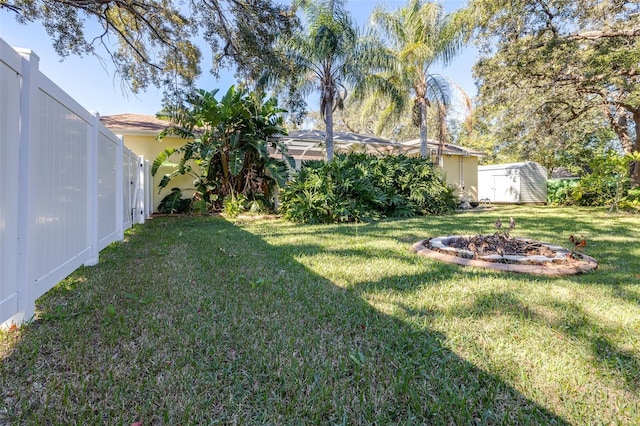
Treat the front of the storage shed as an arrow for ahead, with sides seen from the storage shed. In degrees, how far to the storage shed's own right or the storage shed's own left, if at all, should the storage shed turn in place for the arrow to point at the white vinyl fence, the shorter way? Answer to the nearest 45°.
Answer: approximately 45° to the storage shed's own left

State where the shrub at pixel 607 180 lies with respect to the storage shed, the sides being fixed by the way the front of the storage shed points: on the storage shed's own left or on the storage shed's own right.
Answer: on the storage shed's own left

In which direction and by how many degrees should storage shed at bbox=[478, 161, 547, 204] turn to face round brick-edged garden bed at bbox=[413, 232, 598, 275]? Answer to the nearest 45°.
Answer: approximately 45° to its left

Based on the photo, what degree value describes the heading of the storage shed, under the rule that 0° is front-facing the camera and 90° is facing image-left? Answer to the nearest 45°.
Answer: approximately 45°

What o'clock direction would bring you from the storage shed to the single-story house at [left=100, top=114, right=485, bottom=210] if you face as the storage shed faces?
The single-story house is roughly at 12 o'clock from the storage shed.

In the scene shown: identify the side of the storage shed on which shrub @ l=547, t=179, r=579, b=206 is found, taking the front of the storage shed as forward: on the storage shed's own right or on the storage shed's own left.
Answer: on the storage shed's own left

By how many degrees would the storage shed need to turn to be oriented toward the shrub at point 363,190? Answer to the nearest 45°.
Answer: approximately 45° to its left

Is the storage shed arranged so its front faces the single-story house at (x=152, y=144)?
yes
